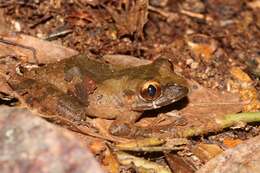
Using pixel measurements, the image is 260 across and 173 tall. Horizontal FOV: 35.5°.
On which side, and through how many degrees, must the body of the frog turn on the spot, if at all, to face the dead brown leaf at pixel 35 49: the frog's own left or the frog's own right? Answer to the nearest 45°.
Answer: approximately 135° to the frog's own left

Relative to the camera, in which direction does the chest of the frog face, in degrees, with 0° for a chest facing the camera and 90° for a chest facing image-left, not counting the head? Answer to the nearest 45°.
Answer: approximately 270°
